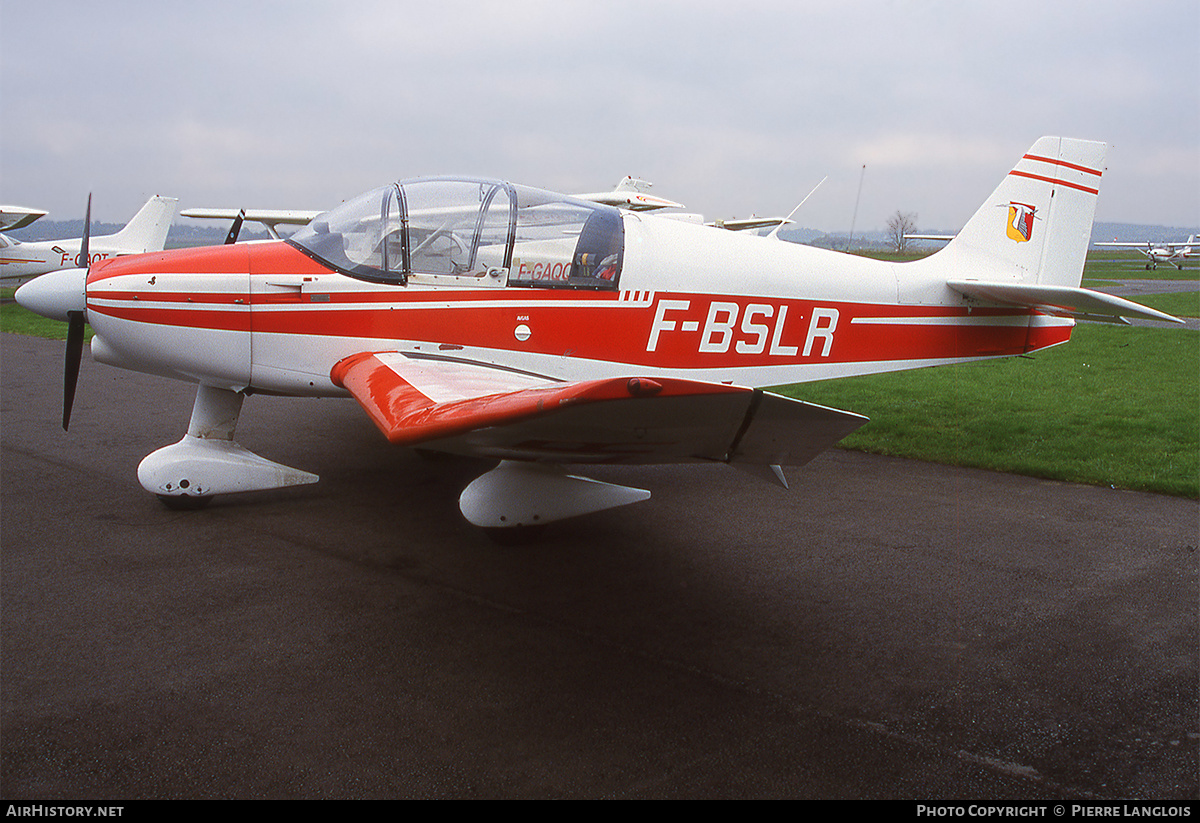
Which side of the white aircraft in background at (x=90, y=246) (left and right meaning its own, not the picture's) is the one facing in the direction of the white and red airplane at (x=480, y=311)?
left

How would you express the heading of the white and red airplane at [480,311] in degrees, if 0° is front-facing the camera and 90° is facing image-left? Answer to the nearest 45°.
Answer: approximately 90°

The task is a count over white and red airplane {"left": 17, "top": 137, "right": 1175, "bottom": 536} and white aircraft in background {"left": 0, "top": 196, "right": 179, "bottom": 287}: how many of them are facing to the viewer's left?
2

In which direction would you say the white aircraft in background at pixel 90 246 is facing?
to the viewer's left
